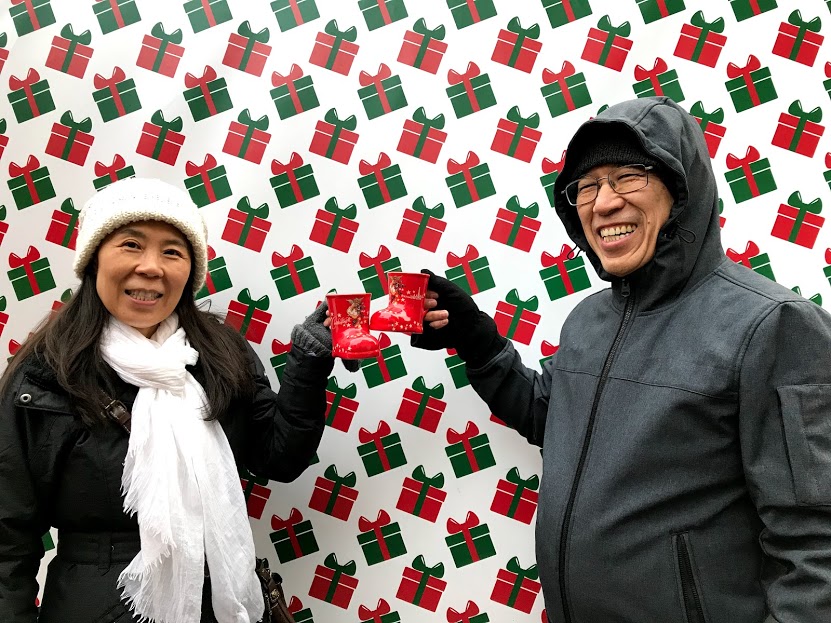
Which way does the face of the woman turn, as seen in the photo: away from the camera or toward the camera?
toward the camera

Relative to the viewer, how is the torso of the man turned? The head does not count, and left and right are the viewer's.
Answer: facing the viewer and to the left of the viewer

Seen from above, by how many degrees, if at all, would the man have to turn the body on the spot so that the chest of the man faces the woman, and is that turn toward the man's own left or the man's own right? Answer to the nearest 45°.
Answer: approximately 45° to the man's own right
